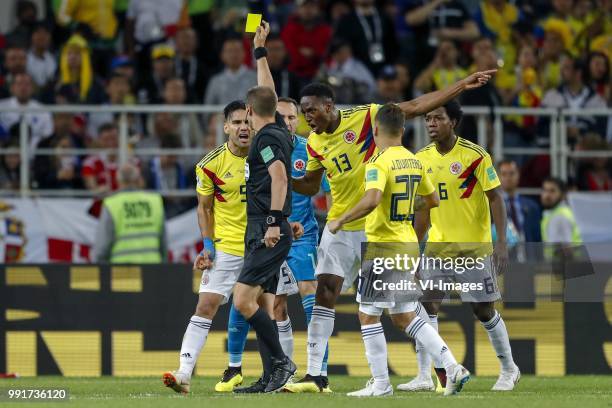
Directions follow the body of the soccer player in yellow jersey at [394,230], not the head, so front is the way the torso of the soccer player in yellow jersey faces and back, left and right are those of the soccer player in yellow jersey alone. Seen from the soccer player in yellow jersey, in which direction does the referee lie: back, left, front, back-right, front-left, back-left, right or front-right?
front-left

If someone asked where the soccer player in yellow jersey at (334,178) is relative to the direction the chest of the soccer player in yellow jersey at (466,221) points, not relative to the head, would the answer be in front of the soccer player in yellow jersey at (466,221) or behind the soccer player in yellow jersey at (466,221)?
in front

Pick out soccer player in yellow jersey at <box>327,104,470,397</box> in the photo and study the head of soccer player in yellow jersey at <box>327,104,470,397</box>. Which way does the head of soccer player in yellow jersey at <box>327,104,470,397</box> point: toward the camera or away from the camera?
away from the camera

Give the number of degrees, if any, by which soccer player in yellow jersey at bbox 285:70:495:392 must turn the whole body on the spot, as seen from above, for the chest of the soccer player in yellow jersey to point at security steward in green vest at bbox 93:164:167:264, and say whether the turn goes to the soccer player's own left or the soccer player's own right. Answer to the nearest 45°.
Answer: approximately 90° to the soccer player's own right

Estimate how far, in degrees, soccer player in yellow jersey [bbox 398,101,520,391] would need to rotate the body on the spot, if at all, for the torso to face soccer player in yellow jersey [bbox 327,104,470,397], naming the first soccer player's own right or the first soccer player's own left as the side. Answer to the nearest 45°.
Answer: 0° — they already face them

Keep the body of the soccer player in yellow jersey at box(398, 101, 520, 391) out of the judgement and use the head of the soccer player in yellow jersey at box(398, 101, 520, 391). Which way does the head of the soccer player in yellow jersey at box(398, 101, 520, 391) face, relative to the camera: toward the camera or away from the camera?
toward the camera

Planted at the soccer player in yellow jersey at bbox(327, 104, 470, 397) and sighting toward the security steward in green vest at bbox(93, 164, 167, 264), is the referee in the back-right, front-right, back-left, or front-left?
front-left

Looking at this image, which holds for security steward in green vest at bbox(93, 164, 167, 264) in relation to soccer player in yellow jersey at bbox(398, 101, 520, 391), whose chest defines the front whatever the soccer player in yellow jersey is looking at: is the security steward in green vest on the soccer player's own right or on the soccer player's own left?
on the soccer player's own right

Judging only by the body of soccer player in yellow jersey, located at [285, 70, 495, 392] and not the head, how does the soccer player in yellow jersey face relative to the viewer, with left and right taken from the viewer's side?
facing the viewer and to the left of the viewer

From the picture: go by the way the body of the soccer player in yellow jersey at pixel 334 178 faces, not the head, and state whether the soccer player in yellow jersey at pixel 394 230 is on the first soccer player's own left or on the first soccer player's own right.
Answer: on the first soccer player's own left

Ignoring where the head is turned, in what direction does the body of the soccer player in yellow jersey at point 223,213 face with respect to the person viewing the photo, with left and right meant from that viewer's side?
facing the viewer and to the right of the viewer

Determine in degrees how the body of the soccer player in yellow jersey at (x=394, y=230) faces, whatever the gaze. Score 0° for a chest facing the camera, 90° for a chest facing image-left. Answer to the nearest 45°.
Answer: approximately 135°

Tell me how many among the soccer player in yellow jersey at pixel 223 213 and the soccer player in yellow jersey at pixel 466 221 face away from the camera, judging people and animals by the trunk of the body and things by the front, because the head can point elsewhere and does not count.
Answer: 0

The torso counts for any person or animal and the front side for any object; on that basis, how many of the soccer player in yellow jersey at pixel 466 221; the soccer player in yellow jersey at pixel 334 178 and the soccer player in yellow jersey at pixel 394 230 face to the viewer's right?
0
